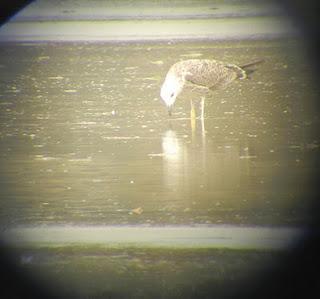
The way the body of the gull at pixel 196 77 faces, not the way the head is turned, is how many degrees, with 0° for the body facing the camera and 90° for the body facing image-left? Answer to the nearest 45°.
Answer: approximately 90°
